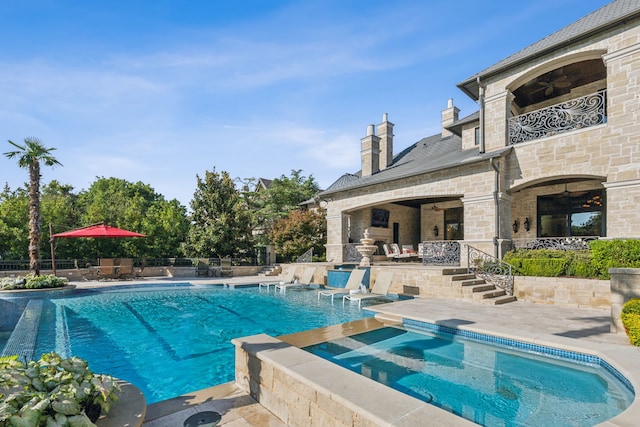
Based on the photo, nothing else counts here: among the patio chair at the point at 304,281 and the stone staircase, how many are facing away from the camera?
0

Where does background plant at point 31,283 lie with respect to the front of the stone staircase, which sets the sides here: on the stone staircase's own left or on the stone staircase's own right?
on the stone staircase's own right

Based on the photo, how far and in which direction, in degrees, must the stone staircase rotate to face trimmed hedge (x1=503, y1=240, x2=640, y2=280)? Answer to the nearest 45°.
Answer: approximately 45° to its left

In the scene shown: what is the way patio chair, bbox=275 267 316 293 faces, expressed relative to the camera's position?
facing the viewer and to the left of the viewer

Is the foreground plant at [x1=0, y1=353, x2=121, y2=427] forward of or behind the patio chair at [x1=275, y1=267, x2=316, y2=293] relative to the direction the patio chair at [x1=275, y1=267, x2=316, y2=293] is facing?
forward

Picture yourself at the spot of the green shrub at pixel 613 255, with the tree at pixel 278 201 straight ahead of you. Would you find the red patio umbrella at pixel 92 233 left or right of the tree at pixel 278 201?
left

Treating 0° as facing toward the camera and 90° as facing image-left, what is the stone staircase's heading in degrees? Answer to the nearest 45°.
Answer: approximately 315°

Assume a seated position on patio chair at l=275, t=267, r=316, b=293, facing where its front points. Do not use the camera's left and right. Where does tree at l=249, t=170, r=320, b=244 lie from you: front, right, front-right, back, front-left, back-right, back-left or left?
back-right

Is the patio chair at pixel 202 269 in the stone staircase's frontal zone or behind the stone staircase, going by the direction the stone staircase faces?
behind

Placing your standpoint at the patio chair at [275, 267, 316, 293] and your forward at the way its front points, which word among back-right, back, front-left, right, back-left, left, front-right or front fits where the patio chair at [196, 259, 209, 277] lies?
right

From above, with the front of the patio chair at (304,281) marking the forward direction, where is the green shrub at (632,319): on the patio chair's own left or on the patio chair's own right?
on the patio chair's own left
